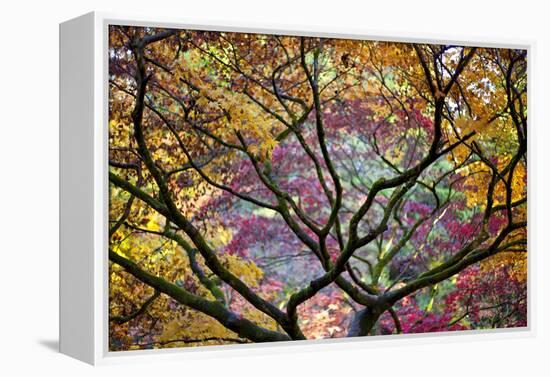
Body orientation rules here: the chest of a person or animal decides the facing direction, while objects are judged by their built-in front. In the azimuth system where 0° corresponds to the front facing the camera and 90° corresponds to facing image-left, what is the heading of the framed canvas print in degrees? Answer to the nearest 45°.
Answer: approximately 315°
